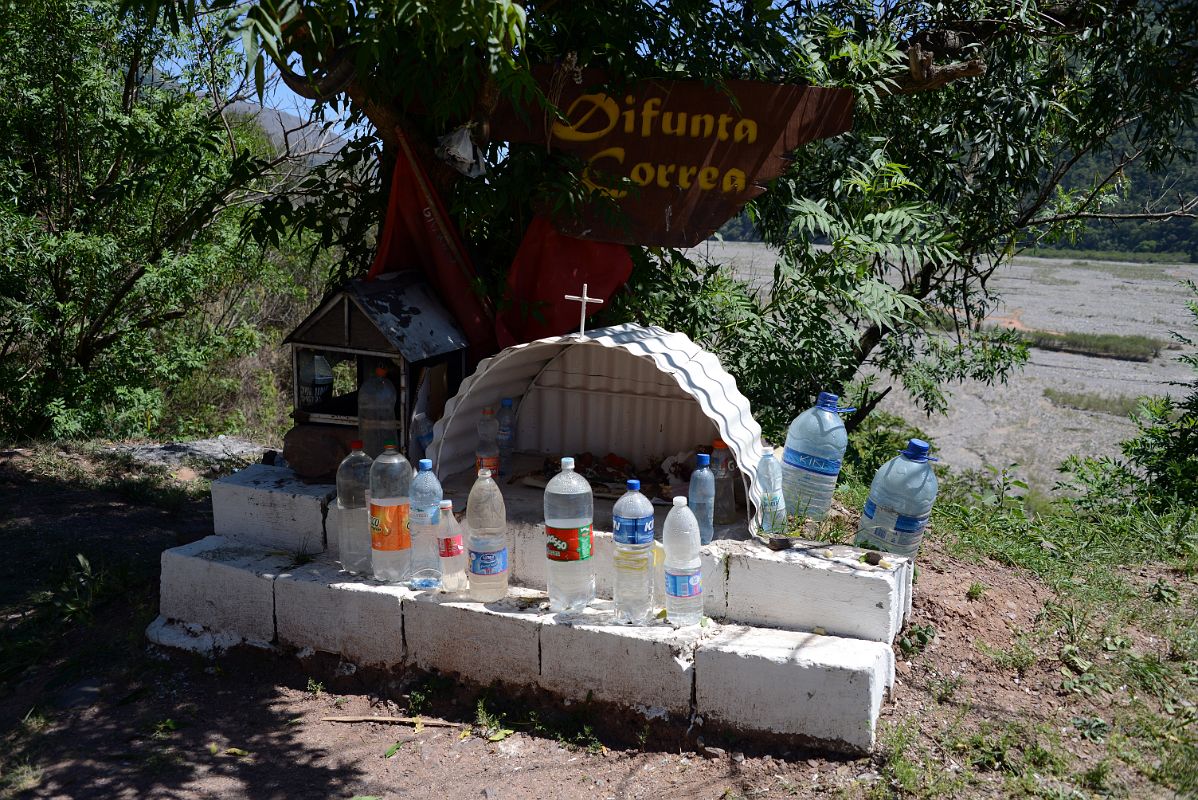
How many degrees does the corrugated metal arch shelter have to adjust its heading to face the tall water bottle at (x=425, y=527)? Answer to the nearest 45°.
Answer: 0° — it already faces it

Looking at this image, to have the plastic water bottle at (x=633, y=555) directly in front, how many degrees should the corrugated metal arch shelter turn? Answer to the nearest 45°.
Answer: approximately 45° to its left

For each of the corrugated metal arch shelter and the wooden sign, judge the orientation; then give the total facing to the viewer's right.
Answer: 0

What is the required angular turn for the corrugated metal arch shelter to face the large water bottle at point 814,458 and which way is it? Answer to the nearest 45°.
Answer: approximately 90° to its left

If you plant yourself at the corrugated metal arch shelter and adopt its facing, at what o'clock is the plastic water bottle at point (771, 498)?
The plastic water bottle is roughly at 9 o'clock from the corrugated metal arch shelter.

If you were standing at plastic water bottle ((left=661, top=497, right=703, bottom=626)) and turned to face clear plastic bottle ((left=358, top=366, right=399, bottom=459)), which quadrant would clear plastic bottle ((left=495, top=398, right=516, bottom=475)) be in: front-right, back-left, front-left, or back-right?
front-right

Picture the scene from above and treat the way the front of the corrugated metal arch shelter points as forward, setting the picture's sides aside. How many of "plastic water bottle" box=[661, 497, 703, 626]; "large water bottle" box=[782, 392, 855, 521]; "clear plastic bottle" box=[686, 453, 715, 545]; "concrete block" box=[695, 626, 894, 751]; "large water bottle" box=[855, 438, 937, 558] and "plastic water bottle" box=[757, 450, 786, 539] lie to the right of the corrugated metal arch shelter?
0

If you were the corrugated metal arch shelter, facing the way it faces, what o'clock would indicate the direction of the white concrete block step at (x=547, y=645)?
The white concrete block step is roughly at 11 o'clock from the corrugated metal arch shelter.

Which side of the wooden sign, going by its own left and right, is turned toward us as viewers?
front

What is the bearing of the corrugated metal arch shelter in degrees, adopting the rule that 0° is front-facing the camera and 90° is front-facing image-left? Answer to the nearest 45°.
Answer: approximately 45°
